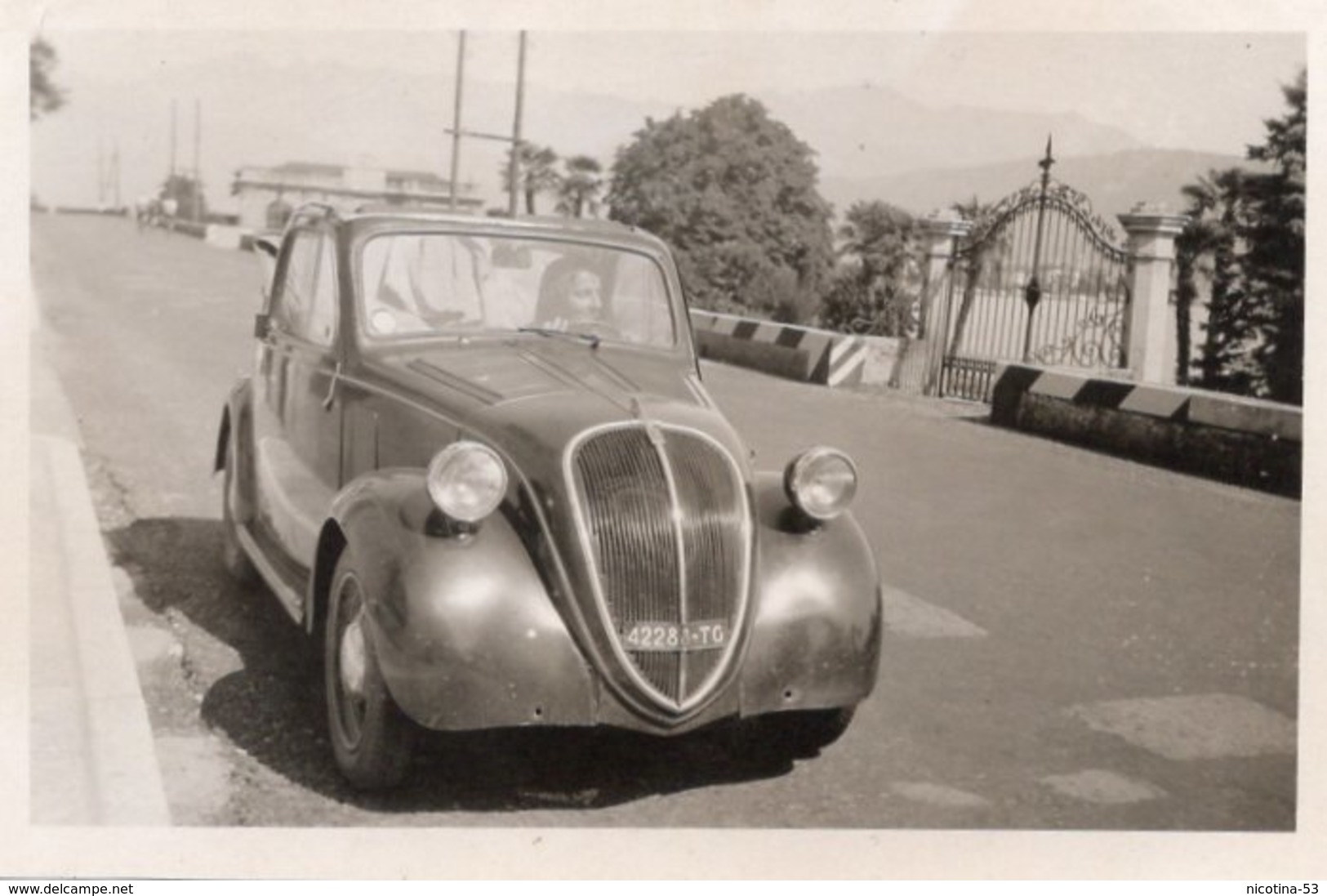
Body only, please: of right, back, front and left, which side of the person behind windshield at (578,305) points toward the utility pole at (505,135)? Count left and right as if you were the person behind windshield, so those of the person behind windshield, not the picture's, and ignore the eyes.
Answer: back

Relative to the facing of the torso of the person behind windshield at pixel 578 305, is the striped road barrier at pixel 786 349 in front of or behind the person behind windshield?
behind

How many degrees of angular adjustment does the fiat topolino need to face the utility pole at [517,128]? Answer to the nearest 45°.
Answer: approximately 135° to its left

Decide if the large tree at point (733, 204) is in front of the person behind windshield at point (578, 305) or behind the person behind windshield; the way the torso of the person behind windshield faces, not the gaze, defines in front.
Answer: behind

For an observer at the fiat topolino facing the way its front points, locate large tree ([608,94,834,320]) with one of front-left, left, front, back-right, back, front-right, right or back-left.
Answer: back-left

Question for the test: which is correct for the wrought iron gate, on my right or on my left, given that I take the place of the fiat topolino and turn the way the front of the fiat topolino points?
on my left

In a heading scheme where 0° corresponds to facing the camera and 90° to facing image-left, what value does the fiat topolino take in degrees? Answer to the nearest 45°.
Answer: approximately 315°

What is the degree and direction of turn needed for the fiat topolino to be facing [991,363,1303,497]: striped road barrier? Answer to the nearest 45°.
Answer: approximately 90° to its left

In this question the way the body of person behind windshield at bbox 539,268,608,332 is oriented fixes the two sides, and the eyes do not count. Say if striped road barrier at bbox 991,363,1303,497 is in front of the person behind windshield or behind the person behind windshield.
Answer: behind

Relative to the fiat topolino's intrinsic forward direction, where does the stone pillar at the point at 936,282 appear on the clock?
The stone pillar is roughly at 8 o'clock from the fiat topolino.

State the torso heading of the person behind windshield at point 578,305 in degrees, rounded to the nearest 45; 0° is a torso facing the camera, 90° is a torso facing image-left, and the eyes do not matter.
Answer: approximately 0°
